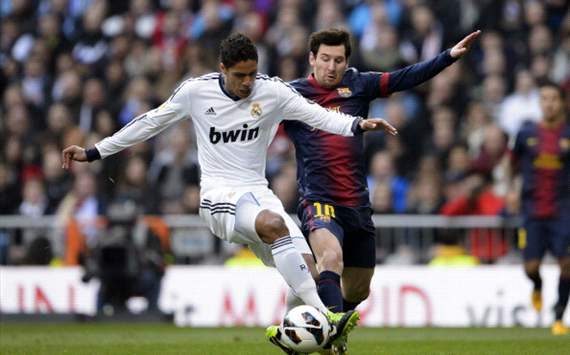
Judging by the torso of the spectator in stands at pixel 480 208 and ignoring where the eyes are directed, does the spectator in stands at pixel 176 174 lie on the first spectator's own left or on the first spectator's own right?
on the first spectator's own right

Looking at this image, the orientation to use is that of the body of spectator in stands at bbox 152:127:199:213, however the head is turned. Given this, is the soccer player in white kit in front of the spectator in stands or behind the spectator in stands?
in front

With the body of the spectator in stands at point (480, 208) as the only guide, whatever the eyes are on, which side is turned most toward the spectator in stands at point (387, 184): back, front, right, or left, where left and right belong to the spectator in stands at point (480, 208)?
right

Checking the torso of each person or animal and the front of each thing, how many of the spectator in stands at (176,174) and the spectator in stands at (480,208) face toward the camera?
2

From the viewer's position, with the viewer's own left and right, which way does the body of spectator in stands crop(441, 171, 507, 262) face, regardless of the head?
facing the viewer

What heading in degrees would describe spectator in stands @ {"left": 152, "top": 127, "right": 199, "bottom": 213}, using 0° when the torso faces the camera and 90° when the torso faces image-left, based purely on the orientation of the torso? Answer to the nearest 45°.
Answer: approximately 0°

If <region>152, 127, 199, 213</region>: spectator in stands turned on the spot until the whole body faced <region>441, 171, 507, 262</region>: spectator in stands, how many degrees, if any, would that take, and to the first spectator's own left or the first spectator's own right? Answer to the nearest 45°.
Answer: approximately 45° to the first spectator's own left

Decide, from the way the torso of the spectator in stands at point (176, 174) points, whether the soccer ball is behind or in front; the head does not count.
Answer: in front
